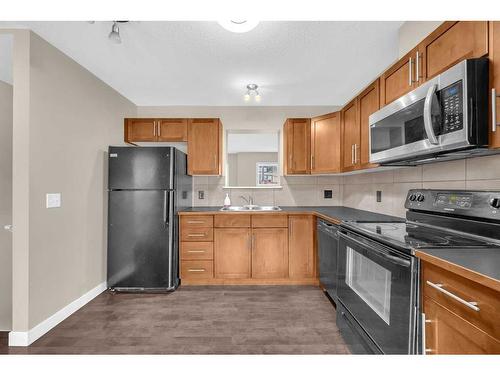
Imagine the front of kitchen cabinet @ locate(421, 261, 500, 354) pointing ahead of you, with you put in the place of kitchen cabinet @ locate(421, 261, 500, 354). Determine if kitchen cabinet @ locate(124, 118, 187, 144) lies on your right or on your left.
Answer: on your right

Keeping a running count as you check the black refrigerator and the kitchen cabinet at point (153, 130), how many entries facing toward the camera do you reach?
2

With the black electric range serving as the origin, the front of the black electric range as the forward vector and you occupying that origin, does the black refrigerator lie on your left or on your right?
on your right

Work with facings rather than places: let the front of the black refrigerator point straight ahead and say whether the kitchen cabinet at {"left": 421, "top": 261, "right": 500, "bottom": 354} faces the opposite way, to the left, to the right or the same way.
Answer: to the right

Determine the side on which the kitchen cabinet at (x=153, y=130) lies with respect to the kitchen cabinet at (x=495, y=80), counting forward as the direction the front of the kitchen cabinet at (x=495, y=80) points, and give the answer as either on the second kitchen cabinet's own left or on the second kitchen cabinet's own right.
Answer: on the second kitchen cabinet's own right

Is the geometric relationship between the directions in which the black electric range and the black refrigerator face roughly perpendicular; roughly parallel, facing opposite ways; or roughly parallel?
roughly perpendicular
